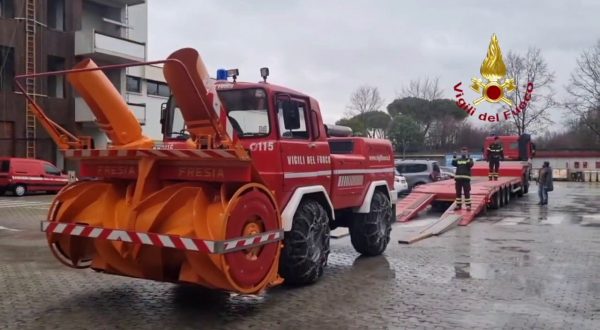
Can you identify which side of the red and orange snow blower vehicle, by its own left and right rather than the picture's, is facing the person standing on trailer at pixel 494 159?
back

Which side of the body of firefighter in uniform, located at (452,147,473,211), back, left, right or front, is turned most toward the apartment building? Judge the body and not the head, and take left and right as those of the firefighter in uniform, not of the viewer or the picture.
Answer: right

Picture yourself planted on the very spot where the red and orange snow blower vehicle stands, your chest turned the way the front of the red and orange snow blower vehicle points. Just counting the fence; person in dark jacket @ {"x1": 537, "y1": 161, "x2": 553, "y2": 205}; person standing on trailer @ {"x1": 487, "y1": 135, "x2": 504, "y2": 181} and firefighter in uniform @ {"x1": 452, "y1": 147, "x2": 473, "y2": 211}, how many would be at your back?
4

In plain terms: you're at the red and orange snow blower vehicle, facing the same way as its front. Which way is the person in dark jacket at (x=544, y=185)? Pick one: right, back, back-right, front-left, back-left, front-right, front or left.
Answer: back

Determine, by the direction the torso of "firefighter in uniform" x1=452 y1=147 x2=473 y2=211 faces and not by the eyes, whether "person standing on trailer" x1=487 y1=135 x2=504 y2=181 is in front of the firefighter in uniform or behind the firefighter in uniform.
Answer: behind

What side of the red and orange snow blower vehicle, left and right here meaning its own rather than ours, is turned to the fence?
back

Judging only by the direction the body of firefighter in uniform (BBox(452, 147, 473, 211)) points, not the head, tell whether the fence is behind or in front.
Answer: behind

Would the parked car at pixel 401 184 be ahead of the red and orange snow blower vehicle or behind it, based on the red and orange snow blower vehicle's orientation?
behind

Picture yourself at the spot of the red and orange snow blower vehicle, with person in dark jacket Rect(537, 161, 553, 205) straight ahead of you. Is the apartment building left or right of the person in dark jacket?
left
